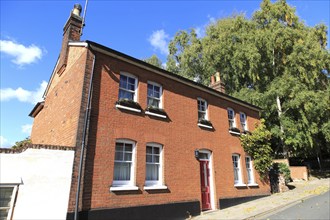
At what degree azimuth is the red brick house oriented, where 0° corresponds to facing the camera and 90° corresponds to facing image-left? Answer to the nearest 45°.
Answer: approximately 315°
